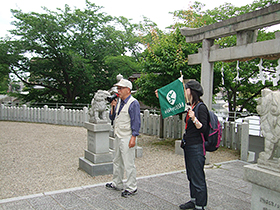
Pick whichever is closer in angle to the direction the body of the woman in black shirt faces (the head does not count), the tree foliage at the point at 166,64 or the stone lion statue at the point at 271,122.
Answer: the tree foliage

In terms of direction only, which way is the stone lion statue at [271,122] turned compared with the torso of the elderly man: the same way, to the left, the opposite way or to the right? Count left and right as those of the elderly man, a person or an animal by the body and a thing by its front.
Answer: to the right

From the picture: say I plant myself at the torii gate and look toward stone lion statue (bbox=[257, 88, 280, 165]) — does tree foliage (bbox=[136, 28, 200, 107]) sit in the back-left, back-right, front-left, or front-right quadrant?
back-right

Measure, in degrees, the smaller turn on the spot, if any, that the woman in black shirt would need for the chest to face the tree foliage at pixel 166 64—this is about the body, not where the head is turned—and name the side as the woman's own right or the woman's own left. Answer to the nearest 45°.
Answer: approximately 90° to the woman's own right

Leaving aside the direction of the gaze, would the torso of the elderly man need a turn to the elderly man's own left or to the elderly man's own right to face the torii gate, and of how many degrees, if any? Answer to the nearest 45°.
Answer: approximately 180°

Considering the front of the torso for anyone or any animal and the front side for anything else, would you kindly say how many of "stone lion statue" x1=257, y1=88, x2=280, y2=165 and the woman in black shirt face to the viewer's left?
2

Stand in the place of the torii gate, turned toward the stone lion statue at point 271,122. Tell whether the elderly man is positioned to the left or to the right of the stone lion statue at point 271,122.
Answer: right

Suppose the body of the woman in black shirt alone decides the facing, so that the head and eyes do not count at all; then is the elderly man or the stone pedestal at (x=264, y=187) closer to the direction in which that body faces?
the elderly man

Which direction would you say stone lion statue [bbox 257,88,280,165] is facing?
to the viewer's left

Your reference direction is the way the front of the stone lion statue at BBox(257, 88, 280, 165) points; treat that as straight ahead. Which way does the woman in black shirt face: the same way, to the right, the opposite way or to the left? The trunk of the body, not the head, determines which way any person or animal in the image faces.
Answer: the same way

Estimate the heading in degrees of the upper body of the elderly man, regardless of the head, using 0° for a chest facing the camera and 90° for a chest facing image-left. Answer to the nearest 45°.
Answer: approximately 45°

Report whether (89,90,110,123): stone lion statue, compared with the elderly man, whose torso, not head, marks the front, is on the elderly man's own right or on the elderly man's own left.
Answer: on the elderly man's own right

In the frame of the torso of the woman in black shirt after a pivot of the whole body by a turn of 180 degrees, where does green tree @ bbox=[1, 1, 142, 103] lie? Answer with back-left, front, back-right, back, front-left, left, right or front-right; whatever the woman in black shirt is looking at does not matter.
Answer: back-left

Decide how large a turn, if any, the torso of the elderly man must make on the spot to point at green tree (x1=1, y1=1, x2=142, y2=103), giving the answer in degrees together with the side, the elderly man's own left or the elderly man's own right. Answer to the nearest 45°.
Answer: approximately 135° to the elderly man's own right

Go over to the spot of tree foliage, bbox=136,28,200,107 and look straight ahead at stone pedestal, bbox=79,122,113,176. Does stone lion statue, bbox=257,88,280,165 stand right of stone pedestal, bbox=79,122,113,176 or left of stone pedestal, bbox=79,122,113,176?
left

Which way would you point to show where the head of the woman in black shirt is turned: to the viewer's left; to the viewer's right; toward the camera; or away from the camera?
to the viewer's left

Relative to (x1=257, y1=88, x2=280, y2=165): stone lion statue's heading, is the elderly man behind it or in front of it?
in front

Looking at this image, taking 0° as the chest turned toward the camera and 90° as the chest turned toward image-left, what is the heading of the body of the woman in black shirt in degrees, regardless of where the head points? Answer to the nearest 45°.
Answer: approximately 90°

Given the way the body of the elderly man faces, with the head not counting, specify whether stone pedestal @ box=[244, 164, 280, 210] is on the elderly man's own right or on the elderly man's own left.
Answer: on the elderly man's own left
